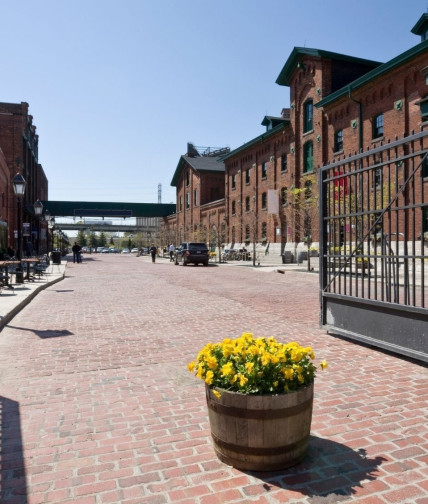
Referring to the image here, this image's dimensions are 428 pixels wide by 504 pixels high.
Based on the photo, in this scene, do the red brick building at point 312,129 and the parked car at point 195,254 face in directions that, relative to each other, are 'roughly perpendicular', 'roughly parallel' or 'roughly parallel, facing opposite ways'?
roughly perpendicular

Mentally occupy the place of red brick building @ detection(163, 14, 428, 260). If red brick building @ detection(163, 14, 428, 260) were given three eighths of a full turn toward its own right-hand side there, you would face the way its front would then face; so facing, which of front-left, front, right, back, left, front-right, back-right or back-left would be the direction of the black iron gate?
back

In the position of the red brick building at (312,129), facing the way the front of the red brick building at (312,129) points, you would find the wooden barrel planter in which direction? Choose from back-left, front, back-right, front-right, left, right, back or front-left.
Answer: front-left

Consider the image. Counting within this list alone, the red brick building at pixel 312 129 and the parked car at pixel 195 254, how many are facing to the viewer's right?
0
